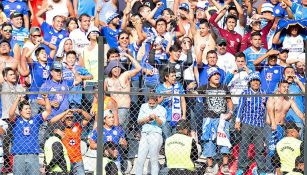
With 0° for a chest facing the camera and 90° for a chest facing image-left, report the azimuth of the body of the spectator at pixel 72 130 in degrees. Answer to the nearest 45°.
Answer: approximately 0°

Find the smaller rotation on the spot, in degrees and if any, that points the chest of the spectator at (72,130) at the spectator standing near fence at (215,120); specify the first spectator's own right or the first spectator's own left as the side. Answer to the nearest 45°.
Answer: approximately 90° to the first spectator's own left

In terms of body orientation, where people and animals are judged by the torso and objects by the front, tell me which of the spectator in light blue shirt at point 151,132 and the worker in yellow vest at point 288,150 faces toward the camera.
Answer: the spectator in light blue shirt at point 151,132

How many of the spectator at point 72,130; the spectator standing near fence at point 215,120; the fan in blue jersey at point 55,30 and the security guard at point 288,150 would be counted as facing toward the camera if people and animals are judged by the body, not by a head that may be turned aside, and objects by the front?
3

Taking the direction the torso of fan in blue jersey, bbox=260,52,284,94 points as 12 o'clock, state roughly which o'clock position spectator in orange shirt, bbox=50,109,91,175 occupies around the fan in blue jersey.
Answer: The spectator in orange shirt is roughly at 2 o'clock from the fan in blue jersey.

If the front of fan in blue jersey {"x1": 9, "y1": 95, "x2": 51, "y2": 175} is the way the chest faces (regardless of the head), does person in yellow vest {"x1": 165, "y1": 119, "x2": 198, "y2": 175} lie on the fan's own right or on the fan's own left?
on the fan's own left

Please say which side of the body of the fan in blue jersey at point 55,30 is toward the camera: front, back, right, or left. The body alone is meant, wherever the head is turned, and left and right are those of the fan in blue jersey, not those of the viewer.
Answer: front

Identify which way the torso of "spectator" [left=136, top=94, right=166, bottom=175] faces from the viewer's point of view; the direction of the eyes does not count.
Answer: toward the camera

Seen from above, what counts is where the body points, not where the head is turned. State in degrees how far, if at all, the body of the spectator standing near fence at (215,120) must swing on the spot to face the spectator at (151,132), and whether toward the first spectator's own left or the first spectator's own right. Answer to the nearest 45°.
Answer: approximately 90° to the first spectator's own right

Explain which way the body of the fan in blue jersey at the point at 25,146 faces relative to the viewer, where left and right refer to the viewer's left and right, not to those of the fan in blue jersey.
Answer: facing the viewer

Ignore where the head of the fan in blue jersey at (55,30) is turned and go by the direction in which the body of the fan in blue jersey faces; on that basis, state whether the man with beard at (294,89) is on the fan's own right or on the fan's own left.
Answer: on the fan's own left

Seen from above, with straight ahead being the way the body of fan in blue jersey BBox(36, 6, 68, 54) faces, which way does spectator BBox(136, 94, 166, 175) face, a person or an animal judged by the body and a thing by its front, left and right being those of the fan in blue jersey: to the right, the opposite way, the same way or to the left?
the same way

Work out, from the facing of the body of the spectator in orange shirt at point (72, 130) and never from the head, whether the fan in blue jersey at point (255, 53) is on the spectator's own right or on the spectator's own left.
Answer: on the spectator's own left

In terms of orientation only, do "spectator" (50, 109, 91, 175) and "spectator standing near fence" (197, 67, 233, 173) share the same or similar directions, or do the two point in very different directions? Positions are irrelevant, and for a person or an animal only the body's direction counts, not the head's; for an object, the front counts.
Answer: same or similar directions

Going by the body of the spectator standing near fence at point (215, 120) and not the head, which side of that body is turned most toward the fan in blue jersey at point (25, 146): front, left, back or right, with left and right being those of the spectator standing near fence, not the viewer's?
right

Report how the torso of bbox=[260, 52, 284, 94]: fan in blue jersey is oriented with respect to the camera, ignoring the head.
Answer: toward the camera
